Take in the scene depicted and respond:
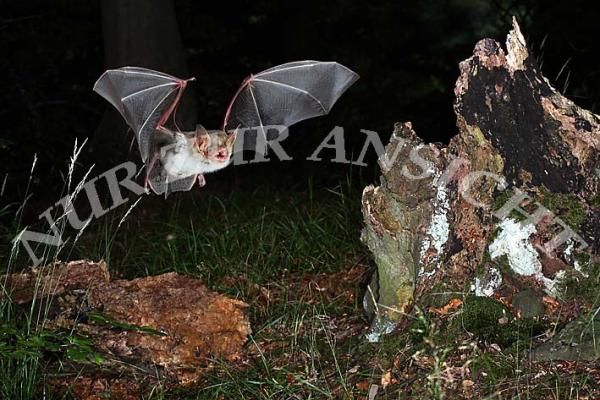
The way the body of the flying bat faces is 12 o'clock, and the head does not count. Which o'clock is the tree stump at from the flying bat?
The tree stump is roughly at 11 o'clock from the flying bat.

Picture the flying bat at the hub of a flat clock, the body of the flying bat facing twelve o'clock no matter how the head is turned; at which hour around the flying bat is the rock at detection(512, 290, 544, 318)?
The rock is roughly at 11 o'clock from the flying bat.

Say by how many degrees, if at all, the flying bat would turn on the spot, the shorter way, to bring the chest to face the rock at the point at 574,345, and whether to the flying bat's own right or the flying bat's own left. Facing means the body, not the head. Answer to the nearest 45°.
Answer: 0° — it already faces it

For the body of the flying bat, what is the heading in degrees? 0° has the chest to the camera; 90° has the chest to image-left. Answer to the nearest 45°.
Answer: approximately 315°
